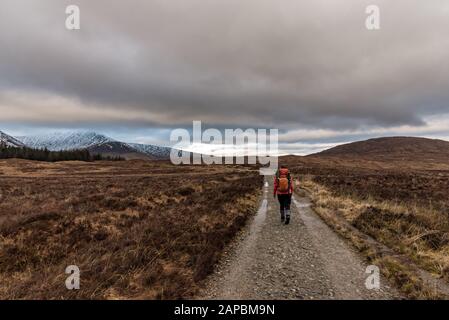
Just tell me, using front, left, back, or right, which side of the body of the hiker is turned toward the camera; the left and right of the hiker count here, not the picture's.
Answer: back
